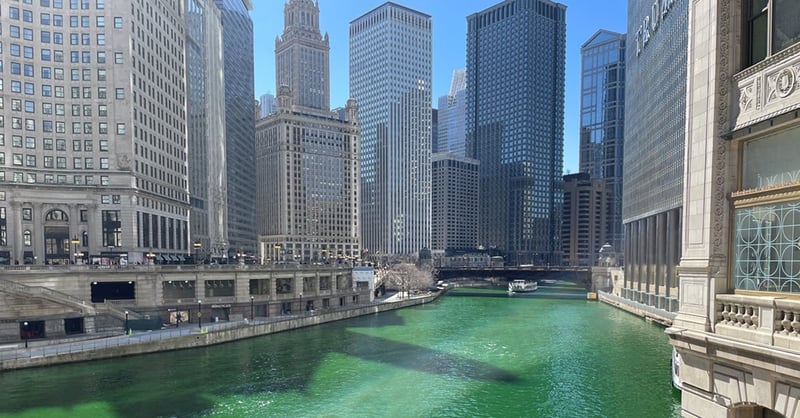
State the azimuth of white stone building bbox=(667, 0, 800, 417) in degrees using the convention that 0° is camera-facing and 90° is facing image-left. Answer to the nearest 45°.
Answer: approximately 45°
